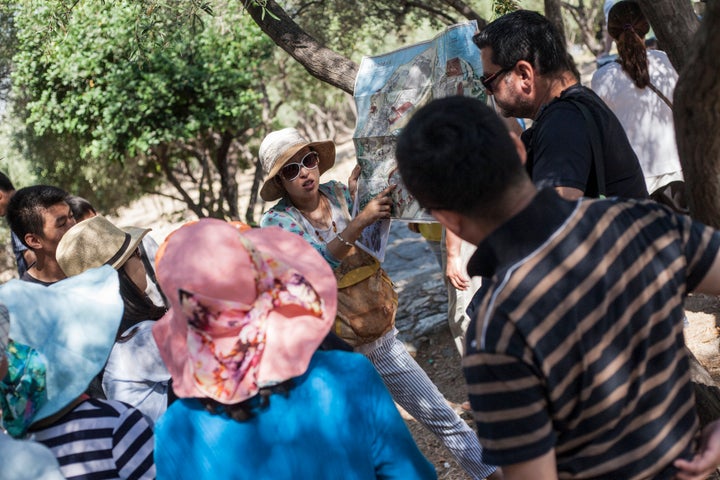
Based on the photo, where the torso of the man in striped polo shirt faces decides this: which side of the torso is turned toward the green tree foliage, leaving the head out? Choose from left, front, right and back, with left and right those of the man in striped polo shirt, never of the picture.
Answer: front

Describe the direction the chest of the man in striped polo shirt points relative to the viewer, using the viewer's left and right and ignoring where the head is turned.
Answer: facing away from the viewer and to the left of the viewer

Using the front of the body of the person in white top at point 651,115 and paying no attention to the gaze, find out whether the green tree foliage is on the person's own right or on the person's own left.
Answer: on the person's own left

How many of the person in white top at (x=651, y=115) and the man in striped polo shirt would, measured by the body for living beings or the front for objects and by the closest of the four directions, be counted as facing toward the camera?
0

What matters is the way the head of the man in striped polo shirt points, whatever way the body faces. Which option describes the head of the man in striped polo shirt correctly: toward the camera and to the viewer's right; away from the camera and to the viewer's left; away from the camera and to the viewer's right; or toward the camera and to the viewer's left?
away from the camera and to the viewer's left

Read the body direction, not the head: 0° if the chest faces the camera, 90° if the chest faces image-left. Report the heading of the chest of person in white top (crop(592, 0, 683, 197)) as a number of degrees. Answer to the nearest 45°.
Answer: approximately 180°

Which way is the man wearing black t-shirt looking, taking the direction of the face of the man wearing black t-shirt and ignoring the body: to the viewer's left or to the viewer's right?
to the viewer's left

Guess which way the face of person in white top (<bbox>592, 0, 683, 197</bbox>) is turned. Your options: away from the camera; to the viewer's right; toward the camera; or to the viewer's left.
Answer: away from the camera

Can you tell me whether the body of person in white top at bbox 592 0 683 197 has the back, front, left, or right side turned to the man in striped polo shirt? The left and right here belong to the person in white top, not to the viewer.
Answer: back
